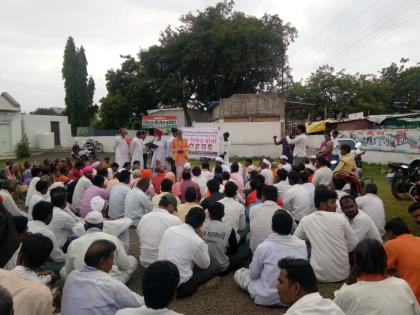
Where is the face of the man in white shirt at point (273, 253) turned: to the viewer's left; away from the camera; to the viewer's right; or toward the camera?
away from the camera

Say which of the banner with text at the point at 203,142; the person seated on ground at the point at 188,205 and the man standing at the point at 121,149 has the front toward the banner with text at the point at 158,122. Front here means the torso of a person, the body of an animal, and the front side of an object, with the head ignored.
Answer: the person seated on ground

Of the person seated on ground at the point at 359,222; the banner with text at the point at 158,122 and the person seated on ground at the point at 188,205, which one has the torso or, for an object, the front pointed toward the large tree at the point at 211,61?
the person seated on ground at the point at 188,205

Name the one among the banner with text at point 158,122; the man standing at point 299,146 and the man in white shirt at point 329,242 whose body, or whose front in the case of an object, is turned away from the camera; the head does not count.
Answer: the man in white shirt

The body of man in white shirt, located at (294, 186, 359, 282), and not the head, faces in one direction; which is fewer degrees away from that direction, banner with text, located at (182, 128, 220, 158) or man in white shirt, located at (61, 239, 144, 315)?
the banner with text

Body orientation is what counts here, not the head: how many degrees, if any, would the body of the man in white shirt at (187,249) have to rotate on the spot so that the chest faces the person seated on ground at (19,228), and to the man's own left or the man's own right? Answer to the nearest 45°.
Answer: approximately 135° to the man's own left

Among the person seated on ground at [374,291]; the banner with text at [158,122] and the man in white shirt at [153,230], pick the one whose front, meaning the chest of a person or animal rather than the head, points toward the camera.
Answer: the banner with text

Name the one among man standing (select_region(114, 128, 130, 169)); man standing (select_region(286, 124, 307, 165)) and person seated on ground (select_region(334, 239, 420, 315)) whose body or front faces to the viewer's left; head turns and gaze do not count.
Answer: man standing (select_region(286, 124, 307, 165))

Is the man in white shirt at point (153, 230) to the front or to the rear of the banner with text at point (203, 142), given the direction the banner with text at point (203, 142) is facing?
to the front

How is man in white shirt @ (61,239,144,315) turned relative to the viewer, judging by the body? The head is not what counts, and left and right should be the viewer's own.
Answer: facing away from the viewer and to the right of the viewer

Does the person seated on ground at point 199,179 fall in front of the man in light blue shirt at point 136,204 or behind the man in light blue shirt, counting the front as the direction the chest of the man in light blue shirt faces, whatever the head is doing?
in front

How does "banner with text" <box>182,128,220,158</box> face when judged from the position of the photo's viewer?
facing the viewer

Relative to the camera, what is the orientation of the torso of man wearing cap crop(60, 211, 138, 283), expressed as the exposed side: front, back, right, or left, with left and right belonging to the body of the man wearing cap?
back

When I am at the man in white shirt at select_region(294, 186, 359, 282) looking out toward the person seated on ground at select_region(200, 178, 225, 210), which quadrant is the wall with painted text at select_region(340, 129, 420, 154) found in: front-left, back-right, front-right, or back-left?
front-right

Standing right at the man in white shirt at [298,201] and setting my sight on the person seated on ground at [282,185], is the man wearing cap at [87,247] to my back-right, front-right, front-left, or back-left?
back-left

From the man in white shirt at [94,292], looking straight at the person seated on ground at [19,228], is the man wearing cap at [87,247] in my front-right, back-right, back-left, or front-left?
front-right

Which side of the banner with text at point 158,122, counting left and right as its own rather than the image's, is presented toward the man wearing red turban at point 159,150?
front

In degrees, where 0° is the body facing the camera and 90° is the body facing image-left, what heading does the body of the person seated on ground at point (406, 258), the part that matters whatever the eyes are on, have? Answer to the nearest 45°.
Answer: approximately 135°
